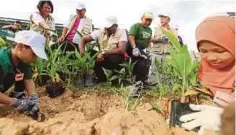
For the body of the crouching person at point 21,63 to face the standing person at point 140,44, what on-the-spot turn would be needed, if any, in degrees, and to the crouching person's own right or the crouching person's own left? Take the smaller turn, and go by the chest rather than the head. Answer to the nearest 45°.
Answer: approximately 90° to the crouching person's own left

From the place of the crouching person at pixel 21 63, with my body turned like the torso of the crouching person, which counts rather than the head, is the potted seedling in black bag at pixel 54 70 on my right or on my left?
on my left

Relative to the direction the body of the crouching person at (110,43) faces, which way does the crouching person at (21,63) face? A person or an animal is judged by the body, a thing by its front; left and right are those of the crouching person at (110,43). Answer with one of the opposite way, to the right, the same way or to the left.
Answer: to the left

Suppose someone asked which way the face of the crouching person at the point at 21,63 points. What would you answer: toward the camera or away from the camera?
toward the camera

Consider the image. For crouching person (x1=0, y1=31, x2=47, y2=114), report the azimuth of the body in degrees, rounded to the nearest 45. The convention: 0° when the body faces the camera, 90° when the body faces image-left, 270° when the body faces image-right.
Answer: approximately 315°

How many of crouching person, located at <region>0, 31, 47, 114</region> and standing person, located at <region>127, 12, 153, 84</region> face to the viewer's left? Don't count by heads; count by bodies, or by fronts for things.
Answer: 0

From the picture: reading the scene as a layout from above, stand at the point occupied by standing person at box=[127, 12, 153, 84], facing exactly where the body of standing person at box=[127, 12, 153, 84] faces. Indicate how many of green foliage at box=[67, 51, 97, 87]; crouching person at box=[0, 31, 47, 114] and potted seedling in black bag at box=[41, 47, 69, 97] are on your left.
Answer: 0
